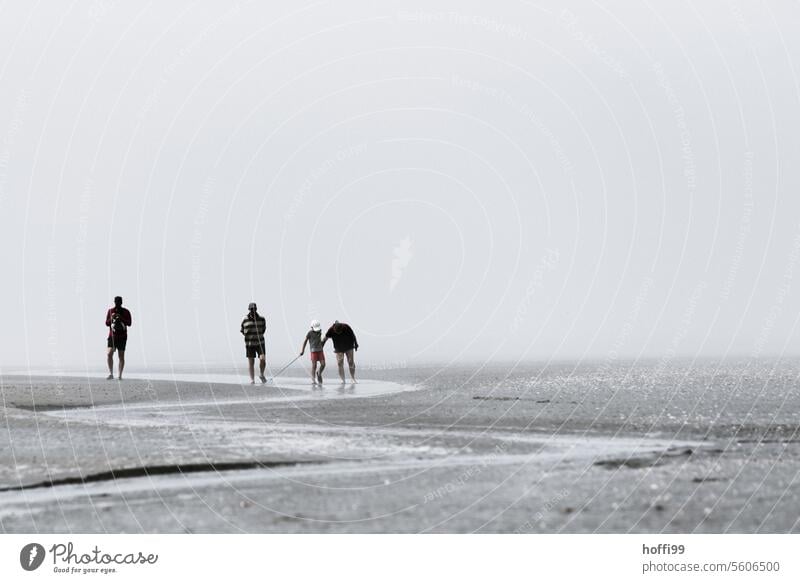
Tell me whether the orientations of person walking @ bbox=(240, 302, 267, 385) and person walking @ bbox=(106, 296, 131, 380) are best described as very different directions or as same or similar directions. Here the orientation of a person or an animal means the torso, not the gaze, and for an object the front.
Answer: same or similar directions

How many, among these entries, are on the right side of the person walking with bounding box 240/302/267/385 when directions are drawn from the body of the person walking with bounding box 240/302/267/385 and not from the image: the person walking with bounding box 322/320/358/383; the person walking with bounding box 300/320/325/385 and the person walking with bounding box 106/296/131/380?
1

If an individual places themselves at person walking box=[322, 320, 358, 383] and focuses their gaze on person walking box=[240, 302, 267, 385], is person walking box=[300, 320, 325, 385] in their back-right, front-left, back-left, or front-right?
front-left

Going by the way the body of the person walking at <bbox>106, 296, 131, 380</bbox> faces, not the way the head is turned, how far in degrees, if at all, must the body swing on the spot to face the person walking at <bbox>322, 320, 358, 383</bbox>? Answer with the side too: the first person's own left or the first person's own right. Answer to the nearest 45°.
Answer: approximately 90° to the first person's own left

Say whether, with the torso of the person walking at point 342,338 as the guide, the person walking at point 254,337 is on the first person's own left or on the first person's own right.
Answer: on the first person's own right

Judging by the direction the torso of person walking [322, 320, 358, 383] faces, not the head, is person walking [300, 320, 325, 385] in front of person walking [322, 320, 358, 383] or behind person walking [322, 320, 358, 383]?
in front

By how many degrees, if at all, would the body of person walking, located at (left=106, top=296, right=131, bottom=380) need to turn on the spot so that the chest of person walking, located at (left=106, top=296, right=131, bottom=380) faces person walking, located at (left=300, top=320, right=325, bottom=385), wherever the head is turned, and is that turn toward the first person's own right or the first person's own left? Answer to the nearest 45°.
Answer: approximately 90° to the first person's own left

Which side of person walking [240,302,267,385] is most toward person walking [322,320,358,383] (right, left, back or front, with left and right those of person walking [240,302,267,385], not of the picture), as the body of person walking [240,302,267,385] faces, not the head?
left

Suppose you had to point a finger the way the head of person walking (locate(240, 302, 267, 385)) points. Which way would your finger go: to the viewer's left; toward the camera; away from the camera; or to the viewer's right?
toward the camera

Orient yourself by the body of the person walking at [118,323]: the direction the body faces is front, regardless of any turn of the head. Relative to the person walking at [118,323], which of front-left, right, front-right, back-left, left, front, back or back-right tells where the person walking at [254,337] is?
left

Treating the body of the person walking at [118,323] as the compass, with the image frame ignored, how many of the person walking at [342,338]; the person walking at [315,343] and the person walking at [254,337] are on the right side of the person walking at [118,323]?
0
